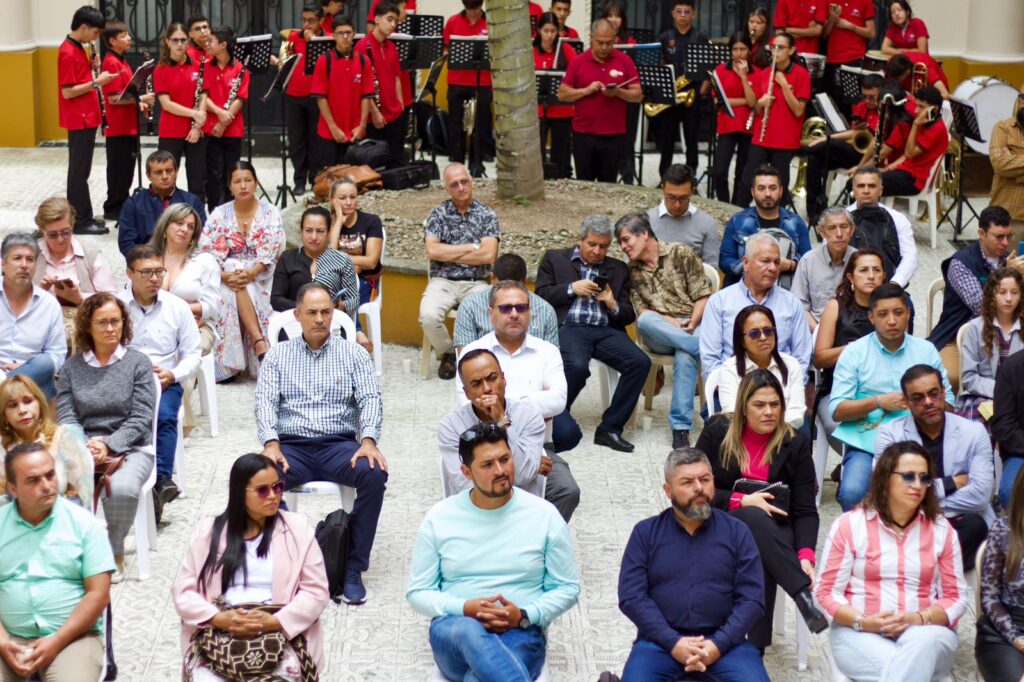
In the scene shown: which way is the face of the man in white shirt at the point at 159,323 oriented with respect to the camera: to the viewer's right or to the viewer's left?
to the viewer's right

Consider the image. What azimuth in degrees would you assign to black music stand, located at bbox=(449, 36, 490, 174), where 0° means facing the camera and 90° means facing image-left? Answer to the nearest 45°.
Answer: approximately 180°

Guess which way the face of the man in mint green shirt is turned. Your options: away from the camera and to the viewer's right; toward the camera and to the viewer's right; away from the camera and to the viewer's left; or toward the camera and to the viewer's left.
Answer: toward the camera and to the viewer's right

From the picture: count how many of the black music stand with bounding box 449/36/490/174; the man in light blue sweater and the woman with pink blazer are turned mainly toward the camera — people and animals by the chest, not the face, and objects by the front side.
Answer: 2

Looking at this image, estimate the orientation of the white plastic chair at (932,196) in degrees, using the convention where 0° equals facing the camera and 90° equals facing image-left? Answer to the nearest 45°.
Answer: approximately 90°

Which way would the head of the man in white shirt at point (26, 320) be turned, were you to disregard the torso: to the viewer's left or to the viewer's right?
to the viewer's right

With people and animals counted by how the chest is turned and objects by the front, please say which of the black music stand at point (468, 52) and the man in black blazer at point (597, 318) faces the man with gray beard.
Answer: the man in black blazer

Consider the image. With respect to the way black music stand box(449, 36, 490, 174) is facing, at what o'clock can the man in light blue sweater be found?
The man in light blue sweater is roughly at 6 o'clock from the black music stand.

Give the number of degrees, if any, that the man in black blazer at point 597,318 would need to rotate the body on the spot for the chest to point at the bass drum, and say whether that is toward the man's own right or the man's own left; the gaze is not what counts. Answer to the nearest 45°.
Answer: approximately 135° to the man's own left
